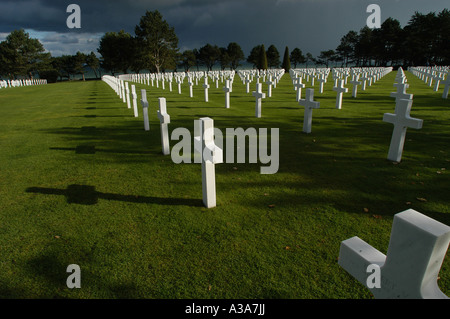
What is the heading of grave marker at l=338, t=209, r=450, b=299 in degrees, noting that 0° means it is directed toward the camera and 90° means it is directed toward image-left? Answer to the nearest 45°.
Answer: approximately 45°

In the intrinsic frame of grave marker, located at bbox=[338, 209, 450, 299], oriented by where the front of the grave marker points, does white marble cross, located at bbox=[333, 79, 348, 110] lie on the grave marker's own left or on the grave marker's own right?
on the grave marker's own right

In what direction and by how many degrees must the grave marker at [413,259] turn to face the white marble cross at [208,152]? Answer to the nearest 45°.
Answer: approximately 90° to its right

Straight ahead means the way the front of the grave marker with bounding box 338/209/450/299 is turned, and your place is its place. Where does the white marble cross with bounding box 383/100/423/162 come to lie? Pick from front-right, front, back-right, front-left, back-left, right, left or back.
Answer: back-right
